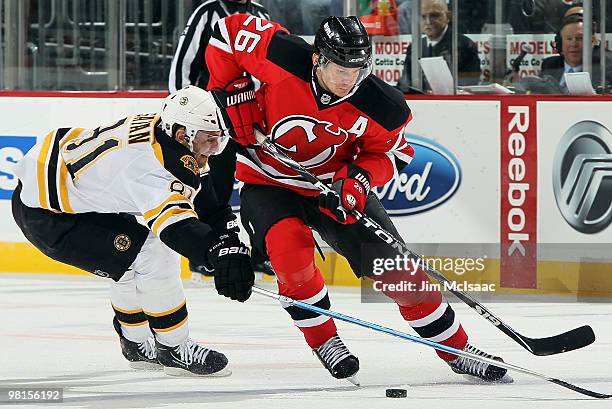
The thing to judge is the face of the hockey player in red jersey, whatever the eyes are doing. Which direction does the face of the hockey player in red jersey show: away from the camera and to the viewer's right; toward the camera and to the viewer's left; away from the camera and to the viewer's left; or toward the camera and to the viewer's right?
toward the camera and to the viewer's right

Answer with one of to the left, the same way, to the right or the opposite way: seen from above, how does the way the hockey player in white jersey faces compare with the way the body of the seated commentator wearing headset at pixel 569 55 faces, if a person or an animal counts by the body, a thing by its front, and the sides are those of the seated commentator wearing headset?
to the left

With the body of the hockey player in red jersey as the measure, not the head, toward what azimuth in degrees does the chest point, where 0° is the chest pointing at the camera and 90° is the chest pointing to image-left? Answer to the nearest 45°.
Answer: approximately 315°

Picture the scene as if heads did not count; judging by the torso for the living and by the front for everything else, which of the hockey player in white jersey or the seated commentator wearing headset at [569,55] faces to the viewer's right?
the hockey player in white jersey

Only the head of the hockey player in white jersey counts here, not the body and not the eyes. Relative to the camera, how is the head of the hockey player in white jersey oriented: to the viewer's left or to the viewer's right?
to the viewer's right

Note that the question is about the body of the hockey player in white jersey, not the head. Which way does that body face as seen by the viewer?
to the viewer's right

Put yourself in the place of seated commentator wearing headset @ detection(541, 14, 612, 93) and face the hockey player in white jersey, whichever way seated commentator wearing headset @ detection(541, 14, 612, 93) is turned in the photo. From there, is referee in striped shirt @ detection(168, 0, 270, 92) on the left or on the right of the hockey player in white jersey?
right

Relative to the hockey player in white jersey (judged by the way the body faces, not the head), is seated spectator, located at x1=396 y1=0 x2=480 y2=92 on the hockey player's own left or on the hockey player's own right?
on the hockey player's own left

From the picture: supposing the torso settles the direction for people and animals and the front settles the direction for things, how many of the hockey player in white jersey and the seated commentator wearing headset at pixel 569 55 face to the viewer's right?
1

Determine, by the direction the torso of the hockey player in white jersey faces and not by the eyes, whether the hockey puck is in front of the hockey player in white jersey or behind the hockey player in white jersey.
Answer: in front

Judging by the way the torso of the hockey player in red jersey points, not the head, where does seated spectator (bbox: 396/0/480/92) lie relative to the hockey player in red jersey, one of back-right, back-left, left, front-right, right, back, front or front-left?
back-left
